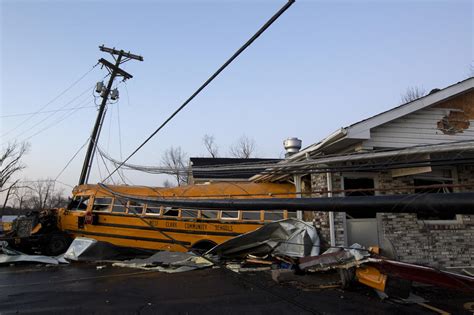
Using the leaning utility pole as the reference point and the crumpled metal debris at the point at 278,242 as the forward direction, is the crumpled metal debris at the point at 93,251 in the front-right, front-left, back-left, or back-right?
front-right

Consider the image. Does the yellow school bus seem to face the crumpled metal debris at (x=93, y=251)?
yes

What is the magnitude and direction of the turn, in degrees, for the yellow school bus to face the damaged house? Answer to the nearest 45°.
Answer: approximately 135° to its left

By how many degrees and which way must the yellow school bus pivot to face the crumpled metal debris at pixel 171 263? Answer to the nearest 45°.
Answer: approximately 90° to its left

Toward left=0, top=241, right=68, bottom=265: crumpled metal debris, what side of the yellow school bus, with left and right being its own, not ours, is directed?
front

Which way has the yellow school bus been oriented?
to the viewer's left

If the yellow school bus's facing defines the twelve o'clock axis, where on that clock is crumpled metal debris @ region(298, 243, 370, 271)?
The crumpled metal debris is roughly at 8 o'clock from the yellow school bus.

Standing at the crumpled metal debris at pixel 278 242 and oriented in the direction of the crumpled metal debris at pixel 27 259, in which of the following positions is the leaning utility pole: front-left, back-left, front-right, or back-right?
front-right

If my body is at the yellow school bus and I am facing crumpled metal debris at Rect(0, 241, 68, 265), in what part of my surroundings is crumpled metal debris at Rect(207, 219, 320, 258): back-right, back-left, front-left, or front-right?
back-left
